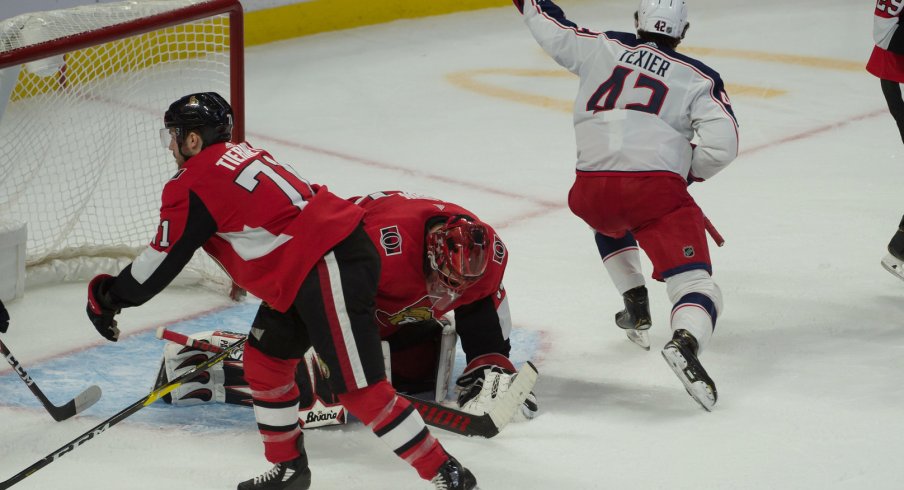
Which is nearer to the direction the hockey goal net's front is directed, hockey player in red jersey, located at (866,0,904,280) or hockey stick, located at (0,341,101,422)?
the hockey player in red jersey

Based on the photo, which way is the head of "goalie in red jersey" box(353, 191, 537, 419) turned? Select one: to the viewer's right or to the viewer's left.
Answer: to the viewer's right

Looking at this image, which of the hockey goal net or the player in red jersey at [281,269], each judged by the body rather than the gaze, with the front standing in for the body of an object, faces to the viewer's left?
the player in red jersey

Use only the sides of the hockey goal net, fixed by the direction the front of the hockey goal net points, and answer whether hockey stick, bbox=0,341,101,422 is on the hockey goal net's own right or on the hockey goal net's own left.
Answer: on the hockey goal net's own right

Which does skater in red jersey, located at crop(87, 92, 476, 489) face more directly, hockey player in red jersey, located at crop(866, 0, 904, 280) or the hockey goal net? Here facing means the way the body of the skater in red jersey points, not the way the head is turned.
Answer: the hockey goal net

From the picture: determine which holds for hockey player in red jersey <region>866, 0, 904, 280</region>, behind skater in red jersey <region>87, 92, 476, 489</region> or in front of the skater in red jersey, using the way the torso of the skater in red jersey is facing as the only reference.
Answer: behind

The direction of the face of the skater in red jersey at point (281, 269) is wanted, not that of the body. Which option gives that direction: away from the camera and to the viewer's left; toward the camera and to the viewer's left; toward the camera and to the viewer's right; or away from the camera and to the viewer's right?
away from the camera and to the viewer's left

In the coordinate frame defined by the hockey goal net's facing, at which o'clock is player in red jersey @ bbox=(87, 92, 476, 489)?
The player in red jersey is roughly at 1 o'clock from the hockey goal net.

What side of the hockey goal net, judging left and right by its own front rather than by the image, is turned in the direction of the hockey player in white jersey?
front

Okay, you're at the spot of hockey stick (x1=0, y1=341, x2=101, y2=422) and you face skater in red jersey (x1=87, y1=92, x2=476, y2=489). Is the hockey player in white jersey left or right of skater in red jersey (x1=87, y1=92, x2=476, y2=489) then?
left
